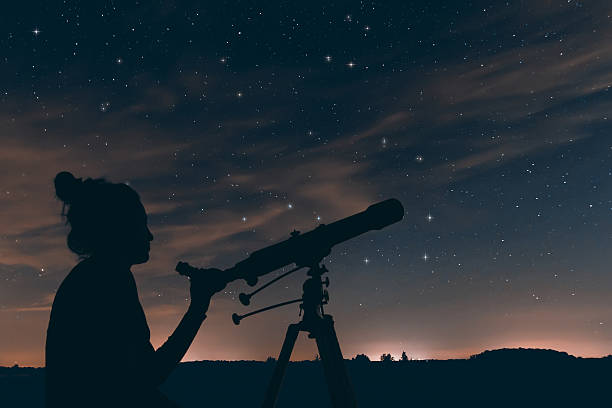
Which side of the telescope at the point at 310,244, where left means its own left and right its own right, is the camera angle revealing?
right

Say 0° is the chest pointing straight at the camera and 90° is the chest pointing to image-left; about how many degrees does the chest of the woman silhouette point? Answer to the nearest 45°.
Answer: approximately 270°

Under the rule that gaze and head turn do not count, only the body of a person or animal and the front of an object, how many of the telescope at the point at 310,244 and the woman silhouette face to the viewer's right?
2

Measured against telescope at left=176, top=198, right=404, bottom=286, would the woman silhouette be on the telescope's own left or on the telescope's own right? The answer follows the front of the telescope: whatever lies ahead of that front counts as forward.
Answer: on the telescope's own right
